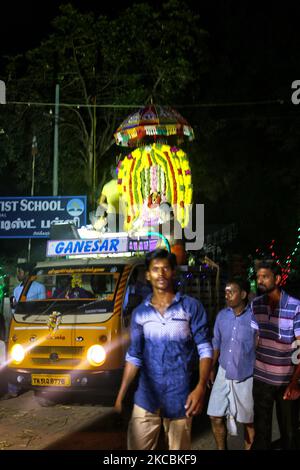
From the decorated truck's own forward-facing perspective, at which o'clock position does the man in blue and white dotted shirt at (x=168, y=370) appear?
The man in blue and white dotted shirt is roughly at 10 o'clock from the decorated truck.

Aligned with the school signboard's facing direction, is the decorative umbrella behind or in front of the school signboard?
in front

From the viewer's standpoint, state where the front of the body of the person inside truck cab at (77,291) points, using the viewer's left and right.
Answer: facing the viewer

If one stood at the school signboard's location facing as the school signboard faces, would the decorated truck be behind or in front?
in front

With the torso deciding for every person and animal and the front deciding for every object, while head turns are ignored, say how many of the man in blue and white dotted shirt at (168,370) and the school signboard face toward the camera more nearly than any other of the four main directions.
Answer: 2

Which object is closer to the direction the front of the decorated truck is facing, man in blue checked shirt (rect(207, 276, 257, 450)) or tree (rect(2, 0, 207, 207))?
the man in blue checked shirt

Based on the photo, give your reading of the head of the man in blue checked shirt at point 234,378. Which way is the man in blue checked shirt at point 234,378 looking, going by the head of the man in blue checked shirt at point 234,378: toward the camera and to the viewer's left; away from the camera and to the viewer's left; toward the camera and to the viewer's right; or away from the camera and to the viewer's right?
toward the camera and to the viewer's left

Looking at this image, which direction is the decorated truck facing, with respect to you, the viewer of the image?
facing the viewer and to the left of the viewer

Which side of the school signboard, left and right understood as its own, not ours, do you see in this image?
front

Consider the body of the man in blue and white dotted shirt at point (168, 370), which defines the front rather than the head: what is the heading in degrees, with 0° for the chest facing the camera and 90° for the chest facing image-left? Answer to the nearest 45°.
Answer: approximately 0°

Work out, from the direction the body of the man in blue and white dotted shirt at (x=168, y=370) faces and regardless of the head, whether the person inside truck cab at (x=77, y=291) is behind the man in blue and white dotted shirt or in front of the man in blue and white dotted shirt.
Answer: behind

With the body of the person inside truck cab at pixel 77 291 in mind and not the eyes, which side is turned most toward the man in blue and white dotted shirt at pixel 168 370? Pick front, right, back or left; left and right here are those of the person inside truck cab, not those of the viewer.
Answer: front

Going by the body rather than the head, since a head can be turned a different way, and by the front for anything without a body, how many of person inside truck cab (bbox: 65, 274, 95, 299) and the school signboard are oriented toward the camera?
2

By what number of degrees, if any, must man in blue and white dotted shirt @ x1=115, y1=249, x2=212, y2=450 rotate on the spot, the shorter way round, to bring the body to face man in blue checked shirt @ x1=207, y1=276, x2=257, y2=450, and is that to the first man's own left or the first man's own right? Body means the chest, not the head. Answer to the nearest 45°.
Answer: approximately 135° to the first man's own left
